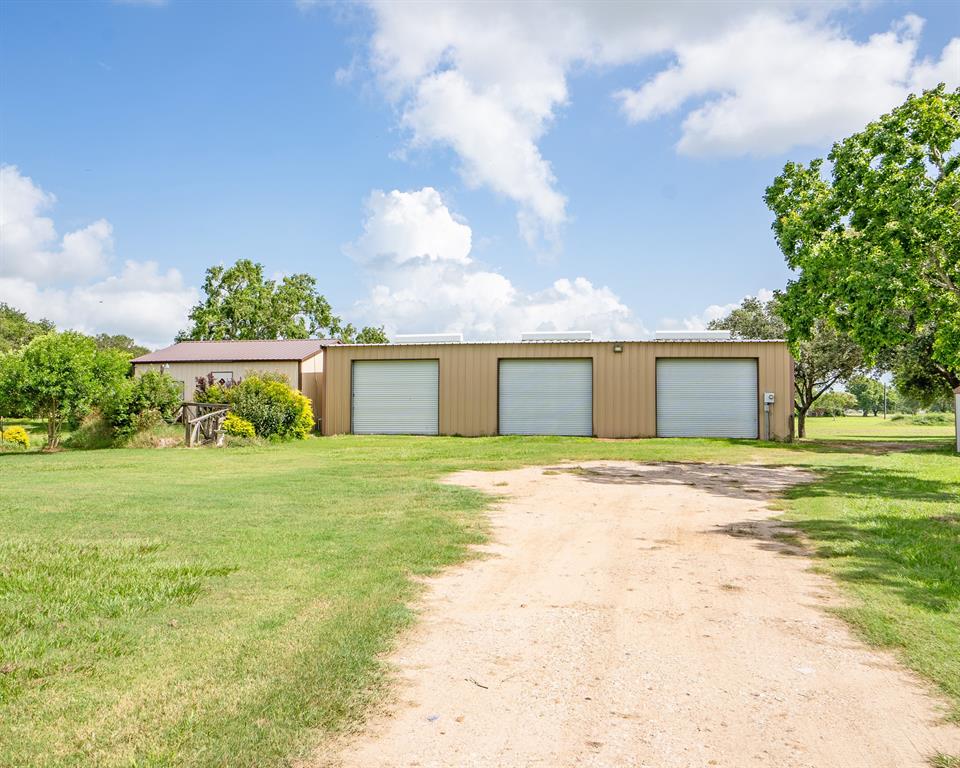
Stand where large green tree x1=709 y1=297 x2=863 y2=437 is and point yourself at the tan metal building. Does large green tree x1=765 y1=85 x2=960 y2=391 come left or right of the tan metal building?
left

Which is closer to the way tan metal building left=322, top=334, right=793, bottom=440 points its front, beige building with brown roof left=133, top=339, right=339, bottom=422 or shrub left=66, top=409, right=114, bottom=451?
the shrub

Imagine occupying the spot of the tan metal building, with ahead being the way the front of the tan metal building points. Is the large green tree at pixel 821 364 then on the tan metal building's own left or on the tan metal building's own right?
on the tan metal building's own left

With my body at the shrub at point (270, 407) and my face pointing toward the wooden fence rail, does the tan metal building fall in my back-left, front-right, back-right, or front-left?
back-left

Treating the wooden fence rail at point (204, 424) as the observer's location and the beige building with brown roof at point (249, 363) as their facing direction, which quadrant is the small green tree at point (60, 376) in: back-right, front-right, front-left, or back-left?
back-left

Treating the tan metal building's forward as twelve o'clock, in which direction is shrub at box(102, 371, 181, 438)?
The shrub is roughly at 2 o'clock from the tan metal building.

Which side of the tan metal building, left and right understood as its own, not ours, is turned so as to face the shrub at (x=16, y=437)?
right

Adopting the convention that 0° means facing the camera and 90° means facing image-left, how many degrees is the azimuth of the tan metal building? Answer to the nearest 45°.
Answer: approximately 0°

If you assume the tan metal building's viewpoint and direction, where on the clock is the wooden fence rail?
The wooden fence rail is roughly at 2 o'clock from the tan metal building.

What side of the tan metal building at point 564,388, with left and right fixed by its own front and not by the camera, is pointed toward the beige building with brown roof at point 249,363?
right

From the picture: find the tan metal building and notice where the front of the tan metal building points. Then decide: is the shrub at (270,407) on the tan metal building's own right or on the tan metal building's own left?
on the tan metal building's own right

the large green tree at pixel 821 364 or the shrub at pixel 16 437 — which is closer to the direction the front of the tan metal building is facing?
the shrub

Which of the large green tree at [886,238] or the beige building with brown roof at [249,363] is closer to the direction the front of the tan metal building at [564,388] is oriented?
the large green tree

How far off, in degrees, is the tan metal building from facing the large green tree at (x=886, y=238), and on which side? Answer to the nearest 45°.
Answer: approximately 45° to its left

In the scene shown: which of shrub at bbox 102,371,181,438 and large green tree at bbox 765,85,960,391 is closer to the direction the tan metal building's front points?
the large green tree
